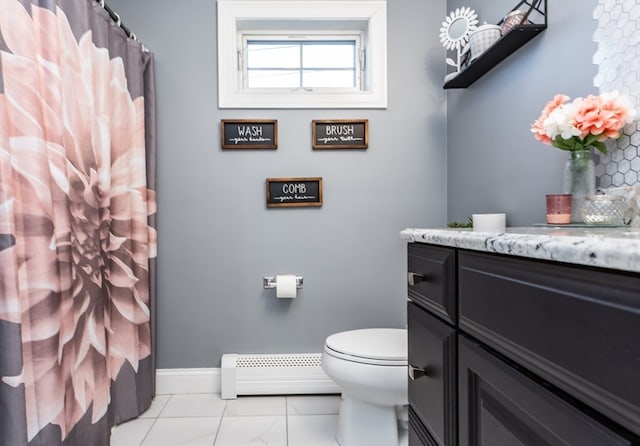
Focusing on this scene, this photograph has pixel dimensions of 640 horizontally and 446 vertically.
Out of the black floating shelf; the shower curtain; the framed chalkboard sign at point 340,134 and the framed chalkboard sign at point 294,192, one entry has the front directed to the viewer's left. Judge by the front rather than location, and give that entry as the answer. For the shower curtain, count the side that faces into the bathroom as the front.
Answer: the black floating shelf

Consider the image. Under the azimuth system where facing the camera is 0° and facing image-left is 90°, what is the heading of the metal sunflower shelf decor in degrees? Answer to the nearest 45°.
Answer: approximately 45°

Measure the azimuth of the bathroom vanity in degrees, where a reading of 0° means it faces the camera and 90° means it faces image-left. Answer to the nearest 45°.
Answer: approximately 45°

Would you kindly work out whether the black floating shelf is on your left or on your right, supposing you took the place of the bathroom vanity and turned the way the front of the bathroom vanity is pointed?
on your right

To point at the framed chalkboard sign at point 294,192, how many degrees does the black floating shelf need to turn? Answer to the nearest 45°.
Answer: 0° — it already faces it

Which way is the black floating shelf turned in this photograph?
to the viewer's left

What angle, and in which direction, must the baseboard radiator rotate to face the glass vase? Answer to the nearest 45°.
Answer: approximately 45° to its left
